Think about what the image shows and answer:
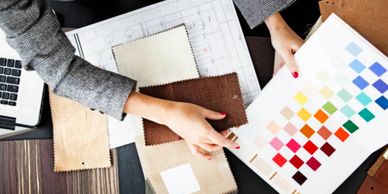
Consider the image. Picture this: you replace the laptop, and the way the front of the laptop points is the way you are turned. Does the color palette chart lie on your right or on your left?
on your right
